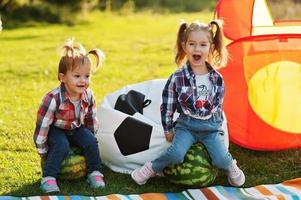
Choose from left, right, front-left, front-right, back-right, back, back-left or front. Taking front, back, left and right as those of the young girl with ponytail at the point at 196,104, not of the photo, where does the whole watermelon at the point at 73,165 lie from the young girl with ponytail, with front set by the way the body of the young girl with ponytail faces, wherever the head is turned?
right

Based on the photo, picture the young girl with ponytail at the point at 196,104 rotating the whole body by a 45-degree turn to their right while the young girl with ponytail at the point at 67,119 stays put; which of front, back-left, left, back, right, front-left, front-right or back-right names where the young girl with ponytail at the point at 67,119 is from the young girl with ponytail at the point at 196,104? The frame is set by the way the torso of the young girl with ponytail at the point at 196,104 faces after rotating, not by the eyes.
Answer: front-right

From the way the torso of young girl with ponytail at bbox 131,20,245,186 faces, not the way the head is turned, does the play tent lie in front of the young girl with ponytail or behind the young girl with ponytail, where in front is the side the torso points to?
behind

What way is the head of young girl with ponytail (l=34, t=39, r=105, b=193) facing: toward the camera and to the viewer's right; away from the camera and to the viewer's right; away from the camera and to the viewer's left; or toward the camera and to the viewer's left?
toward the camera and to the viewer's right

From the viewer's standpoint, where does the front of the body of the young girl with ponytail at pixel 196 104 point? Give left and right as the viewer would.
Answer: facing the viewer
